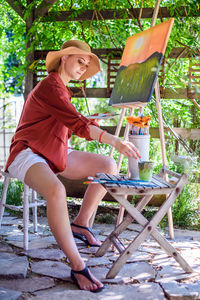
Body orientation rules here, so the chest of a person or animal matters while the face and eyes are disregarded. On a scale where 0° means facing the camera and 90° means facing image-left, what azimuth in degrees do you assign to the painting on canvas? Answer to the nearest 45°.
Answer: approximately 45°
